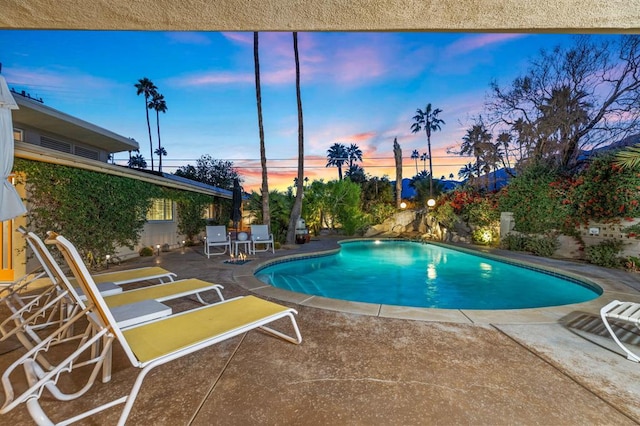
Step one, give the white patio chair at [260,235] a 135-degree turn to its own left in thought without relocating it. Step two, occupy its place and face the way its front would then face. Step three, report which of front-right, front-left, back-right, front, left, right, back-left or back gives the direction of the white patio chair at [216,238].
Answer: left

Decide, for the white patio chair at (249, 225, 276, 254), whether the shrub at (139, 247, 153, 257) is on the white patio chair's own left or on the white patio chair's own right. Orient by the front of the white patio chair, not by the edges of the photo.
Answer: on the white patio chair's own right

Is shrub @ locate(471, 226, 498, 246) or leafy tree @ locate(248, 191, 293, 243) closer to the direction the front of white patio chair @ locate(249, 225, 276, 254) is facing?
the shrub
